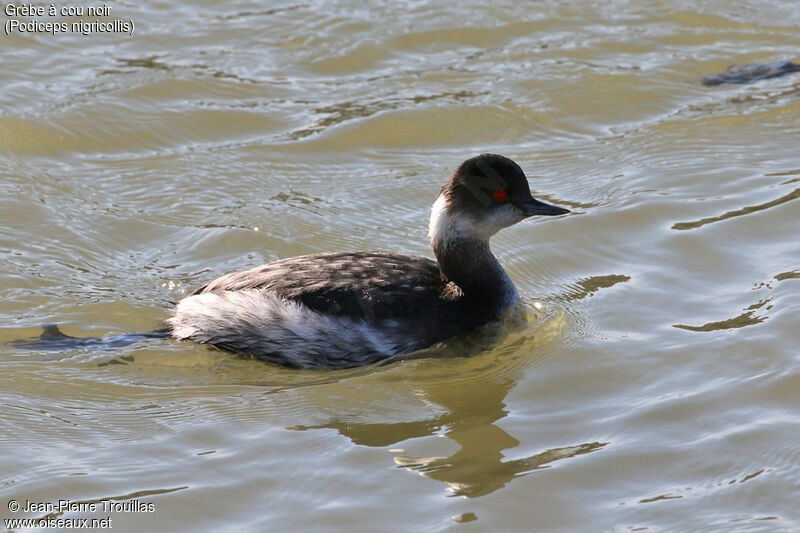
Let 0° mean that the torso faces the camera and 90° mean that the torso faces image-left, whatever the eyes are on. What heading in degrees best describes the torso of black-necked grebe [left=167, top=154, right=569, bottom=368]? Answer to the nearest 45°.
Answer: approximately 270°
